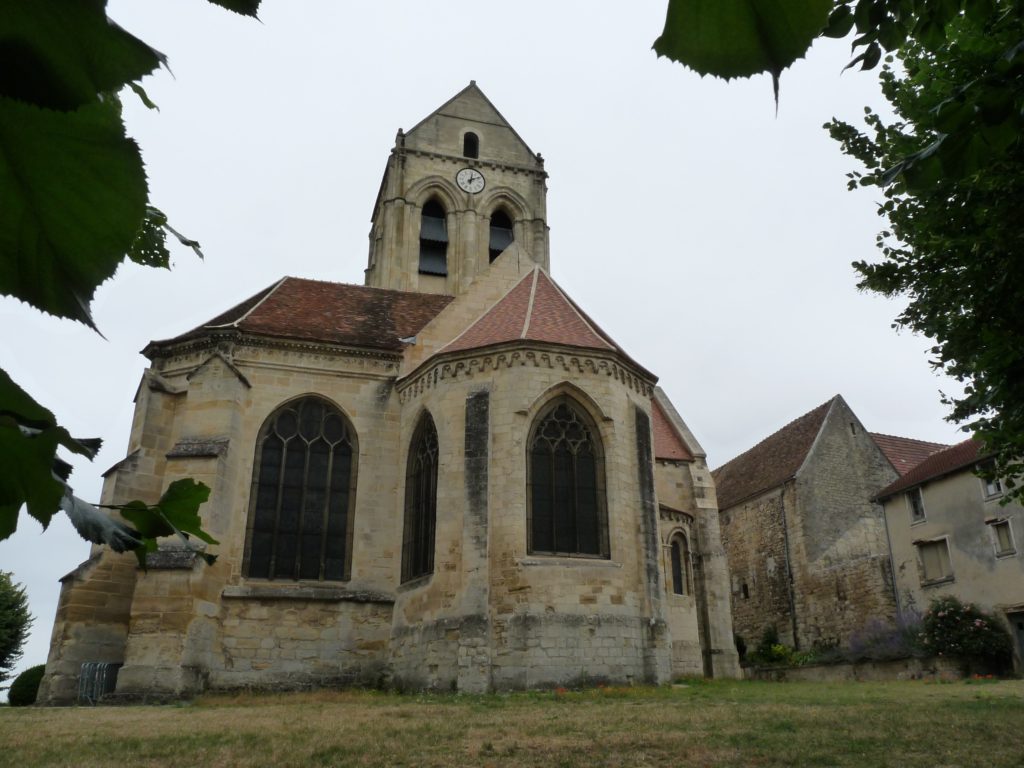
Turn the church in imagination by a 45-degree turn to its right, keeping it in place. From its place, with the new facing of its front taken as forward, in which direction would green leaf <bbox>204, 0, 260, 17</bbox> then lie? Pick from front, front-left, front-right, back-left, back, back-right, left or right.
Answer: back-right

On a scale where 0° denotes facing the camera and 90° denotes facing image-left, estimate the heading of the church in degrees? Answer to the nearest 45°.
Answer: approximately 180°

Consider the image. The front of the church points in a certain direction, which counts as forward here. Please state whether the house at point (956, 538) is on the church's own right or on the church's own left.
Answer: on the church's own right

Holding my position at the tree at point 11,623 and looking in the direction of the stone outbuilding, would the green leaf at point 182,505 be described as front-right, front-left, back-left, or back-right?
front-right

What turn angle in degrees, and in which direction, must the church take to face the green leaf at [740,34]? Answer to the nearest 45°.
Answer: approximately 180°

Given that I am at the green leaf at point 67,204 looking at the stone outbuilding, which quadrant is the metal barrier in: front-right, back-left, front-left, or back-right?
front-left

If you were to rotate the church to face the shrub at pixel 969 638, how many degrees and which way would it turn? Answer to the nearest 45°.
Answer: approximately 90° to its right

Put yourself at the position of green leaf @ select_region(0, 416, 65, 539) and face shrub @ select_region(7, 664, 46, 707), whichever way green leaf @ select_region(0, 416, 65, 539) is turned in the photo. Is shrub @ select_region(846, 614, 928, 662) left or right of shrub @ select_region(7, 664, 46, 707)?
right

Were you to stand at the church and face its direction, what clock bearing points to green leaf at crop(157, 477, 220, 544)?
The green leaf is roughly at 6 o'clock from the church.

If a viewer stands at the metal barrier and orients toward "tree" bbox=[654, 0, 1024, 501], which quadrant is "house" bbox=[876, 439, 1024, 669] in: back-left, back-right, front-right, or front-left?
front-left

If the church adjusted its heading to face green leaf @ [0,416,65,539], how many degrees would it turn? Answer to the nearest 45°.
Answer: approximately 180°

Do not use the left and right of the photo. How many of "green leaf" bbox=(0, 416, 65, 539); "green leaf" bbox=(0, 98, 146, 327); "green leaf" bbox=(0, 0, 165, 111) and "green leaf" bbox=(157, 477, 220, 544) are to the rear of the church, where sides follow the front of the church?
4

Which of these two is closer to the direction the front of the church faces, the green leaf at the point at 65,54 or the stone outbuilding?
the stone outbuilding

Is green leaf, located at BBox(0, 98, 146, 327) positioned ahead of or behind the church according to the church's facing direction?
behind

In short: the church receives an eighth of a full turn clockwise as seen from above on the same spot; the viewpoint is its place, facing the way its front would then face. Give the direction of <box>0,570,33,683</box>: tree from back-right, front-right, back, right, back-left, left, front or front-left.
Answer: left
